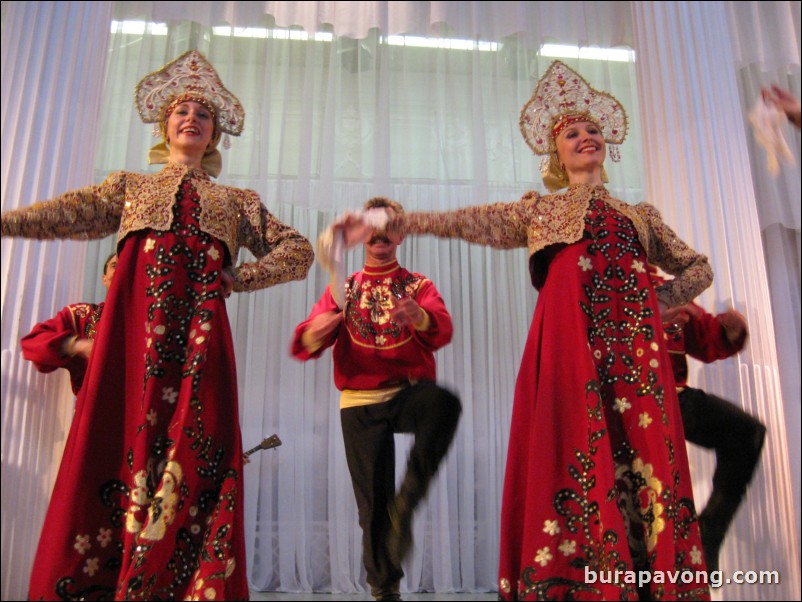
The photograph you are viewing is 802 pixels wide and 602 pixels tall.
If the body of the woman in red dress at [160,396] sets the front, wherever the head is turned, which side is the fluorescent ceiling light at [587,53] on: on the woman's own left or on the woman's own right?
on the woman's own left

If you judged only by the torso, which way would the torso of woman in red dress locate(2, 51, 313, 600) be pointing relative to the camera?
toward the camera

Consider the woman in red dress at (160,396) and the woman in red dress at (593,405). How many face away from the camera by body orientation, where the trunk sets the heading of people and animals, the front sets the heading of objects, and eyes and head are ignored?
0

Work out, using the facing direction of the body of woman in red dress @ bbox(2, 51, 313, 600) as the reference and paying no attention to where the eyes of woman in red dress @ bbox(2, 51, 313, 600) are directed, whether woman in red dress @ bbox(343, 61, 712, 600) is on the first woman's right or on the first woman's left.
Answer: on the first woman's left

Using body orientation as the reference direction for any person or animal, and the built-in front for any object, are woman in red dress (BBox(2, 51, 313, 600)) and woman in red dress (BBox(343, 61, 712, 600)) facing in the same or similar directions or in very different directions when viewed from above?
same or similar directions

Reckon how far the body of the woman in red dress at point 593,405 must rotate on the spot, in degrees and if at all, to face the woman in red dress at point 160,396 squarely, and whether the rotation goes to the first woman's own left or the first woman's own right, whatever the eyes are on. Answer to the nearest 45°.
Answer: approximately 135° to the first woman's own right
